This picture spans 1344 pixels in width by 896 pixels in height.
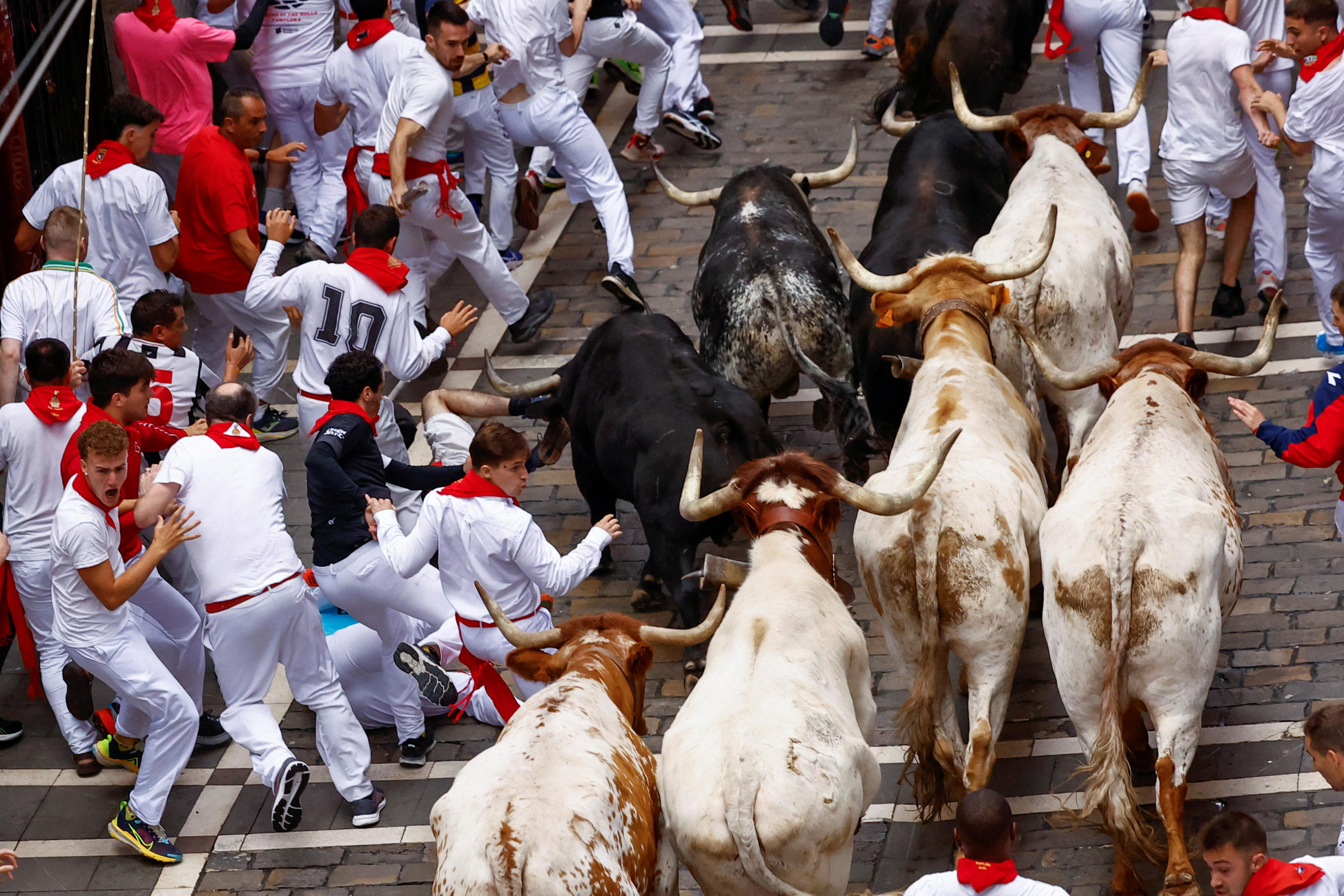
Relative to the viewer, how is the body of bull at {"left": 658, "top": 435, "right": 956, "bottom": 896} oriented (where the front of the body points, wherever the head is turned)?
away from the camera

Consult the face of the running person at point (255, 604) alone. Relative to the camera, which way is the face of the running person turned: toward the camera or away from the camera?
away from the camera

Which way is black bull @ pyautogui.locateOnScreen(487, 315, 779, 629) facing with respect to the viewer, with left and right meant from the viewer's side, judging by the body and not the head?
facing away from the viewer and to the left of the viewer

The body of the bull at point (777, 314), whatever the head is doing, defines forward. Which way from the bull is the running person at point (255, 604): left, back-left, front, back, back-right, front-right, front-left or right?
back-left

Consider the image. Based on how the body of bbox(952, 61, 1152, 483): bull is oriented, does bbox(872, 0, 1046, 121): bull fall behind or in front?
in front

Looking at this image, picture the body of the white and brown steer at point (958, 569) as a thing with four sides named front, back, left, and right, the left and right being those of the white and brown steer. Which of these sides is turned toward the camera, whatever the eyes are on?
back

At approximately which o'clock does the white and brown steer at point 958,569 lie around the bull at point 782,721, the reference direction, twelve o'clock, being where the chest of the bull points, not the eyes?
The white and brown steer is roughly at 1 o'clock from the bull.

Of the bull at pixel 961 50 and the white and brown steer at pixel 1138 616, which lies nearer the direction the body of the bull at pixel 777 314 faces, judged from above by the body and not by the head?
the bull

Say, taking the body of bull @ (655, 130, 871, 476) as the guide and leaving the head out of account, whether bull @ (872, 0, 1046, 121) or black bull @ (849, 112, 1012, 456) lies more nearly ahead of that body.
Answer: the bull

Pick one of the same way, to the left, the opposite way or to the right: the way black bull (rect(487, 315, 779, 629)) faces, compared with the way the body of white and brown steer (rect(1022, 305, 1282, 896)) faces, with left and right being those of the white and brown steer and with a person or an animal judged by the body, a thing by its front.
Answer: to the left

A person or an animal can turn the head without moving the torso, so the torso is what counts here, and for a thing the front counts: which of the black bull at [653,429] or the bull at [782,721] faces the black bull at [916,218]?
the bull

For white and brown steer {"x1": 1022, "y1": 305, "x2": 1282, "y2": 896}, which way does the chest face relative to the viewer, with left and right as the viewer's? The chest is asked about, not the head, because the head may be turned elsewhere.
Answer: facing away from the viewer

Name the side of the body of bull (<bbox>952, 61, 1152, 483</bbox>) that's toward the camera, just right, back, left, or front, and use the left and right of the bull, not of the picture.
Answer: back
